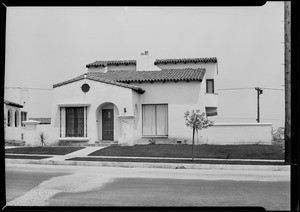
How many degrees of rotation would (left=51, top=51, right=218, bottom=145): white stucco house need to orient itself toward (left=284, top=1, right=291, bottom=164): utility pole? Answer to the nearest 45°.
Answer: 0° — it already faces it

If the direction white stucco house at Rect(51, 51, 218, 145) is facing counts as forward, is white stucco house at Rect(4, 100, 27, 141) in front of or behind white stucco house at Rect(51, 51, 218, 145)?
behind

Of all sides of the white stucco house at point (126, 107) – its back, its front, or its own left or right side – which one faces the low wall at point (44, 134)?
right

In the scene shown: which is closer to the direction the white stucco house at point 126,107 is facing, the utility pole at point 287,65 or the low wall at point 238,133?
the utility pole

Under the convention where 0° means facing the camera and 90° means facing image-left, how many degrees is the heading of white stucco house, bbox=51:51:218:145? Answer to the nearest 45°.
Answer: approximately 0°

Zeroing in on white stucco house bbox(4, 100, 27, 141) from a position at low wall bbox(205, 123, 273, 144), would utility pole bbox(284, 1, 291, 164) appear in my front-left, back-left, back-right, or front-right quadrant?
back-left

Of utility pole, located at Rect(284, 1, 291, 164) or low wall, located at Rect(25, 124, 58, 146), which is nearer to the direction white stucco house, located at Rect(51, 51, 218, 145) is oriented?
the utility pole

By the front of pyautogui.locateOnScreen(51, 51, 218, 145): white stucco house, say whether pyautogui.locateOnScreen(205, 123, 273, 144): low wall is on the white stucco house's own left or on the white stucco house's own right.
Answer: on the white stucco house's own left

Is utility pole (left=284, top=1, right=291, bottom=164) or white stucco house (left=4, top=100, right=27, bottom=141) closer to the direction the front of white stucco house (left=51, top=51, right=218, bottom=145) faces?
the utility pole
